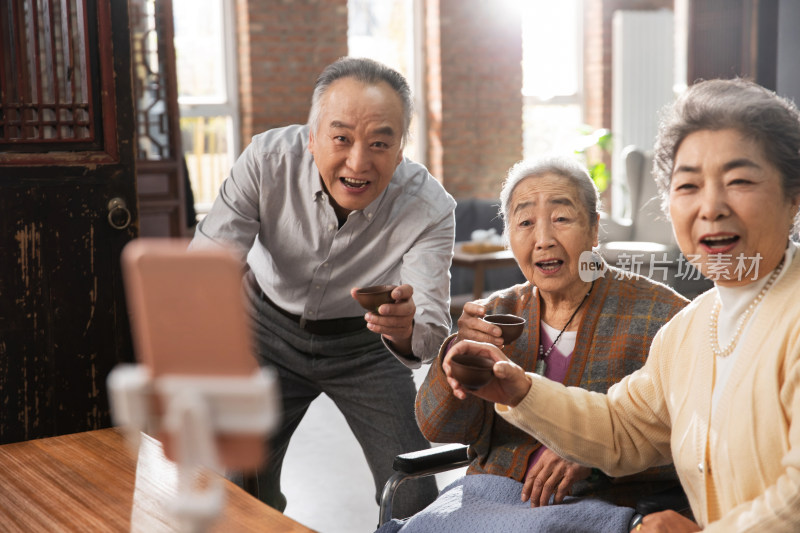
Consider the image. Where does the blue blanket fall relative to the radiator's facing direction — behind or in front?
in front

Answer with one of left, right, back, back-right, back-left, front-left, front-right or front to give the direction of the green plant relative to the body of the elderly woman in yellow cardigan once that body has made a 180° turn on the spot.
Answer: front-left

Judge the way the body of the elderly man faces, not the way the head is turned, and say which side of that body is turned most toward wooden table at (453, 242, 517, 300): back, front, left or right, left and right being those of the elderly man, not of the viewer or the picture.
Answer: back

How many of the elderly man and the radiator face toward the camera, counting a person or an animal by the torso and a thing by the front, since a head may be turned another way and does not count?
2

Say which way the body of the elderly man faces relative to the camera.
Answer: toward the camera

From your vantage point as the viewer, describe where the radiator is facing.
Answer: facing the viewer

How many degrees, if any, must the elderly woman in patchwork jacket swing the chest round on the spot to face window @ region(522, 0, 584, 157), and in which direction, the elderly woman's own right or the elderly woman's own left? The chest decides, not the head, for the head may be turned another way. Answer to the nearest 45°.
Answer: approximately 135° to the elderly woman's own right

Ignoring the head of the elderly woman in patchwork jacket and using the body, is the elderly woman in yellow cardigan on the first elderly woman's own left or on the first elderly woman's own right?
on the first elderly woman's own left

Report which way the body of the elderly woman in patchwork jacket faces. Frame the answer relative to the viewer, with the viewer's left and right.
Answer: facing the viewer and to the left of the viewer

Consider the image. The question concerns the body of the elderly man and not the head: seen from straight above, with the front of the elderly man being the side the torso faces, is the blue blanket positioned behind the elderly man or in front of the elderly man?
in front

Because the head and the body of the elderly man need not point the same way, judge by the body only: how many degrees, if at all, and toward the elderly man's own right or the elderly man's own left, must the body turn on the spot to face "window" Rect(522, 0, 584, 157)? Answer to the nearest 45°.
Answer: approximately 180°

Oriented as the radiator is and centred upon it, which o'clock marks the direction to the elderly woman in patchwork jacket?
The elderly woman in patchwork jacket is roughly at 12 o'clock from the radiator.

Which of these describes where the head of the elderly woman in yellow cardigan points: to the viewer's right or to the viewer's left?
to the viewer's left
